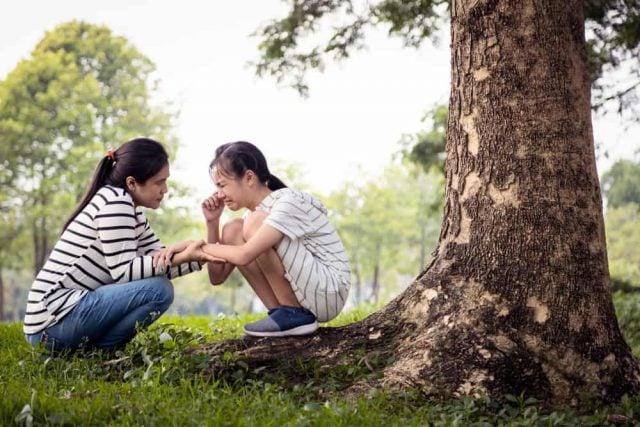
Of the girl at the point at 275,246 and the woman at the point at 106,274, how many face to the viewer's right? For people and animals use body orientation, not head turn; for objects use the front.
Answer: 1

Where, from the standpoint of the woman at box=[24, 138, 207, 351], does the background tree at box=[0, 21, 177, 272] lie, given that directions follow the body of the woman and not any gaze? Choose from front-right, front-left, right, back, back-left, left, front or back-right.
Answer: left

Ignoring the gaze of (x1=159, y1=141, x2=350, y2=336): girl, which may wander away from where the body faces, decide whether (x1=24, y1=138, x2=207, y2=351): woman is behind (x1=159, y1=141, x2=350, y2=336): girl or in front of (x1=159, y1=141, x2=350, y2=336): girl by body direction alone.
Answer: in front

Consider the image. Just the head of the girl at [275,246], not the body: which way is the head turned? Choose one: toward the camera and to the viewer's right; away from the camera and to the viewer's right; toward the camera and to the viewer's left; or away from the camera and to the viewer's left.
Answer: toward the camera and to the viewer's left

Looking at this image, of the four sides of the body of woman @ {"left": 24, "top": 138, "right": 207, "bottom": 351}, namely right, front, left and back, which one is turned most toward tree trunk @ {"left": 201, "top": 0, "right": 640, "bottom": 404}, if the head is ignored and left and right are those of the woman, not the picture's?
front

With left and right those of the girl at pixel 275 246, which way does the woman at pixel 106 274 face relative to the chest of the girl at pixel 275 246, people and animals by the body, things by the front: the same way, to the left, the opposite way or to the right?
the opposite way

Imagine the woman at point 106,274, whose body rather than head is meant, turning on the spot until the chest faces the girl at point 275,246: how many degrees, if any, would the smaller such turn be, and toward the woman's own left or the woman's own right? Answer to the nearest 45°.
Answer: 0° — they already face them

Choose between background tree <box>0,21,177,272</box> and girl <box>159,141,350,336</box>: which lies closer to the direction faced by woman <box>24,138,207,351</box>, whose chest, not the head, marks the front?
the girl

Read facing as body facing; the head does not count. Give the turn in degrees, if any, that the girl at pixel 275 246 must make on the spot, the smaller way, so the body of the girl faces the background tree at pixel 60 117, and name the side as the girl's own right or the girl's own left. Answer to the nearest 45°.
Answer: approximately 90° to the girl's own right

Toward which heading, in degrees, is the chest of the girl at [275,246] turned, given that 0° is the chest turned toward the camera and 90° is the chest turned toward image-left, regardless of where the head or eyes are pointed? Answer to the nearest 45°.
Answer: approximately 90°

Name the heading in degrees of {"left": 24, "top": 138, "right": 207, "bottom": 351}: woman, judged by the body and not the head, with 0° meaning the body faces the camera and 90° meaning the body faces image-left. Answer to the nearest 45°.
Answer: approximately 270°
